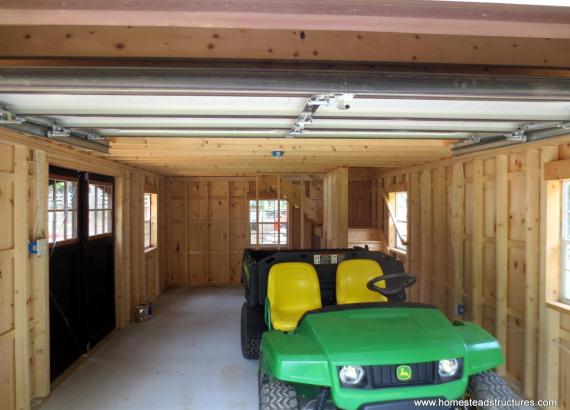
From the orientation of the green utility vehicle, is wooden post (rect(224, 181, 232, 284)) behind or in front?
behind

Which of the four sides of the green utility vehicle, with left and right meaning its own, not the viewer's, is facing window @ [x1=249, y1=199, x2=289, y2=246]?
back

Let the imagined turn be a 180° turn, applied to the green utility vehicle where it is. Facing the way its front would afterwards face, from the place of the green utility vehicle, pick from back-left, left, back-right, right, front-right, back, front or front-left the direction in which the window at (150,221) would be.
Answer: front

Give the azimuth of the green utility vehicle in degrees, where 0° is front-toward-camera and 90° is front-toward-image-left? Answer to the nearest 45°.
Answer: approximately 315°

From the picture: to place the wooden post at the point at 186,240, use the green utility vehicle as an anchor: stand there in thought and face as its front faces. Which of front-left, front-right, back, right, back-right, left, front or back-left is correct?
back

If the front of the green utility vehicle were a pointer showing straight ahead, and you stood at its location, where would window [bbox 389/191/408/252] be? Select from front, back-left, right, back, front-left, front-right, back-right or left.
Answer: back-left

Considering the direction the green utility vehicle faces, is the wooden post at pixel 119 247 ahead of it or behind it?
behind
